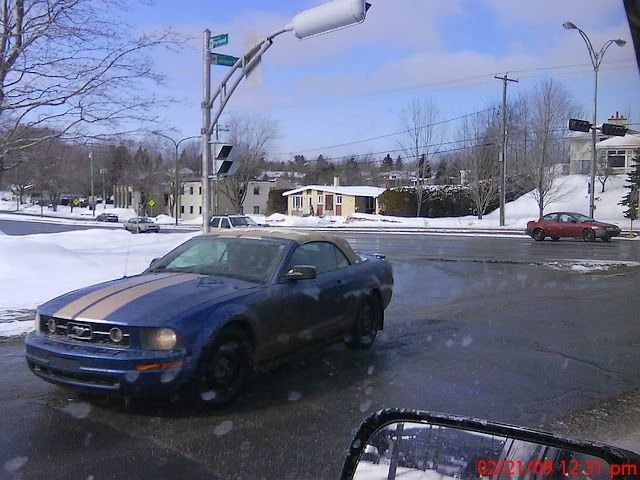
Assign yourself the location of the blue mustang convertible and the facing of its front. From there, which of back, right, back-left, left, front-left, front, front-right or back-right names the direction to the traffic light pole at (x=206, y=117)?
back-right

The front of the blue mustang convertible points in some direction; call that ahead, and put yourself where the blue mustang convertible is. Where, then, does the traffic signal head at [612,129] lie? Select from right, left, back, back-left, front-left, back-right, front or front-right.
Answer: back

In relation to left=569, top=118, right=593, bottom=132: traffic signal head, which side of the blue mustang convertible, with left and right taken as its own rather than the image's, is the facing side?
back

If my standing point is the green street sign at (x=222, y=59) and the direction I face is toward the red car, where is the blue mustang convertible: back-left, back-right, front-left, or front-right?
back-right

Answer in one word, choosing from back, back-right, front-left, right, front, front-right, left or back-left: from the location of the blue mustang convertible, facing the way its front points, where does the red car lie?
back

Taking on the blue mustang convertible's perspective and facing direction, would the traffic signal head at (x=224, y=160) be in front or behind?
behind

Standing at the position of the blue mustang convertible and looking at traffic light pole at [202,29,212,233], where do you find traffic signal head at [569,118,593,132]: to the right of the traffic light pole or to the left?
right

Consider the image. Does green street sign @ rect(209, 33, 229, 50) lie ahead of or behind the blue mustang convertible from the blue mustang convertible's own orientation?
behind

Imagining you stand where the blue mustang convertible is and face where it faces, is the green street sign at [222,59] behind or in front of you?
behind

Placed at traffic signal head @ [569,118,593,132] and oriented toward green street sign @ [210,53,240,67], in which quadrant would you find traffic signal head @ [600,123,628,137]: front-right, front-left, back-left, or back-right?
back-left
